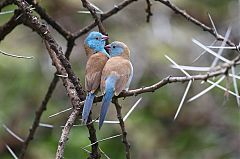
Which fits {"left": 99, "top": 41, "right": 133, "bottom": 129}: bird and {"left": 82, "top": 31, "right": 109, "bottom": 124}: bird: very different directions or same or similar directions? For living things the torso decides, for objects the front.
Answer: same or similar directions

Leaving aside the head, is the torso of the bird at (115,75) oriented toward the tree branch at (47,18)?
no

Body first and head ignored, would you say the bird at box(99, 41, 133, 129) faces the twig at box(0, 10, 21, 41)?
no
